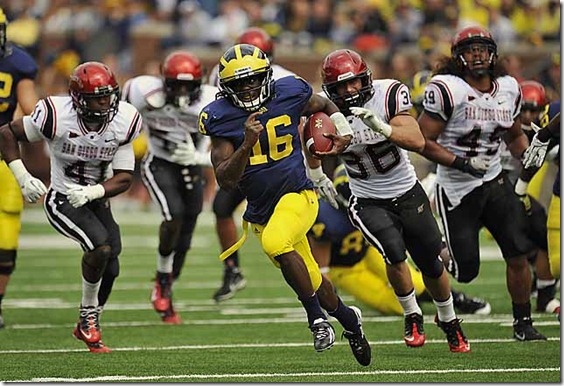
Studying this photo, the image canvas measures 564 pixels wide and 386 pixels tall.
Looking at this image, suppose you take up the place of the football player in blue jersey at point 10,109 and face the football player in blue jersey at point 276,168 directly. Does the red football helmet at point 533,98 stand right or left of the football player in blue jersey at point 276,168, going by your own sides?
left

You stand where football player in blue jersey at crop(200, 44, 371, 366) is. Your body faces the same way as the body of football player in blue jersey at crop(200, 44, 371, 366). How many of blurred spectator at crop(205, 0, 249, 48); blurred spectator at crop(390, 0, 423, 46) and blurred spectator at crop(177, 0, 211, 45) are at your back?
3

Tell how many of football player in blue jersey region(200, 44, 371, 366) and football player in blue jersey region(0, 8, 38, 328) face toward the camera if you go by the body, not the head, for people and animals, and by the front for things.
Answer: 2

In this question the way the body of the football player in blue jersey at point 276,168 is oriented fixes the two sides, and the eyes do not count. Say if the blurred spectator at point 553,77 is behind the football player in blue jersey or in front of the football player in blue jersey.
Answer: behind

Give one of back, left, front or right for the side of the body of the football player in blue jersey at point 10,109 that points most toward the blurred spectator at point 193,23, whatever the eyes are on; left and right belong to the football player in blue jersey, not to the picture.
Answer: back

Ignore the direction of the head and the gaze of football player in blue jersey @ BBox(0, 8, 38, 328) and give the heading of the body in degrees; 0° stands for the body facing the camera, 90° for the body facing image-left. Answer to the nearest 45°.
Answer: approximately 0°

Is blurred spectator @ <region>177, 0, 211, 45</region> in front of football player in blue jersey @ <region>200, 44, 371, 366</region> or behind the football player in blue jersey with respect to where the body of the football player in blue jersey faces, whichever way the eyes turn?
behind

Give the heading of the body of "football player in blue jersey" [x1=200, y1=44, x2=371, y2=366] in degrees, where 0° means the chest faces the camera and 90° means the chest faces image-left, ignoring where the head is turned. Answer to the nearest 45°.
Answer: approximately 0°
